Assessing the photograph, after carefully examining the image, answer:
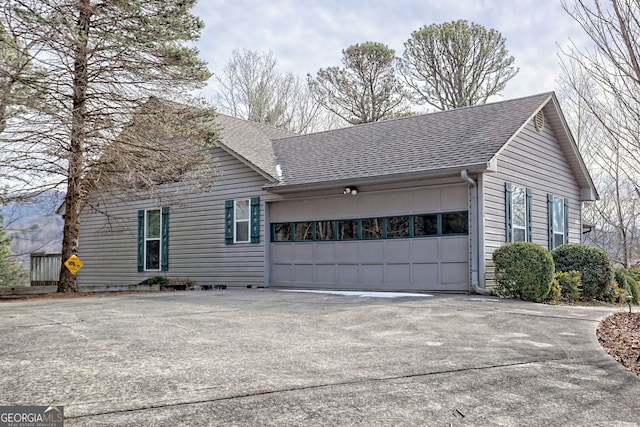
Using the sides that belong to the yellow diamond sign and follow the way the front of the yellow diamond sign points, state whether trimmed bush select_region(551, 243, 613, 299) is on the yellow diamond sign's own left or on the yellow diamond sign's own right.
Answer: on the yellow diamond sign's own left

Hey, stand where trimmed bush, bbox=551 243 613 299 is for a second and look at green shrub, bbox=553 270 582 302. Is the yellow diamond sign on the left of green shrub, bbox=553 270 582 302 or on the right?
right

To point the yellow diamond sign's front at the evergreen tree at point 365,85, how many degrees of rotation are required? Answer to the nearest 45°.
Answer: approximately 135° to its left

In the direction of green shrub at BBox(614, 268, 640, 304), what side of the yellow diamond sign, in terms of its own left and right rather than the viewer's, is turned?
left

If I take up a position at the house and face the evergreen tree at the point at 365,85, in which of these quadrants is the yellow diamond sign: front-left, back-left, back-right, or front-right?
back-left

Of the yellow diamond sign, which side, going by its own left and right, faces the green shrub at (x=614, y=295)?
left

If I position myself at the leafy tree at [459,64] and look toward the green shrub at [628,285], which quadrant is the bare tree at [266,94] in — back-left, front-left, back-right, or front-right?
back-right

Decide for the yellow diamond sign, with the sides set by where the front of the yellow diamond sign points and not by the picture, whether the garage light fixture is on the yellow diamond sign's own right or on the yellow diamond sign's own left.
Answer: on the yellow diamond sign's own left

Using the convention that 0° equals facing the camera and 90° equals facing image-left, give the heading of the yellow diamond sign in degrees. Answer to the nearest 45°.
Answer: approximately 0°

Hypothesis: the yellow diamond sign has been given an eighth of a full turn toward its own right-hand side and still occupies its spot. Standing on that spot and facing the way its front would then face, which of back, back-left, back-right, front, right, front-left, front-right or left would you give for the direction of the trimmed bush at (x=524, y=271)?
left

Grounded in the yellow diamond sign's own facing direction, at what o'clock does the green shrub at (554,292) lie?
The green shrub is roughly at 10 o'clock from the yellow diamond sign.

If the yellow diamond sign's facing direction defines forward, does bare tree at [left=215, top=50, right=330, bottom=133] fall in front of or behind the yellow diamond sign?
behind

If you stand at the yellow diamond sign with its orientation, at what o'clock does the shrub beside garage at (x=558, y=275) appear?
The shrub beside garage is roughly at 10 o'clock from the yellow diamond sign.

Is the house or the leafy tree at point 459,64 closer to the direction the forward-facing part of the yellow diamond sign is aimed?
the house
